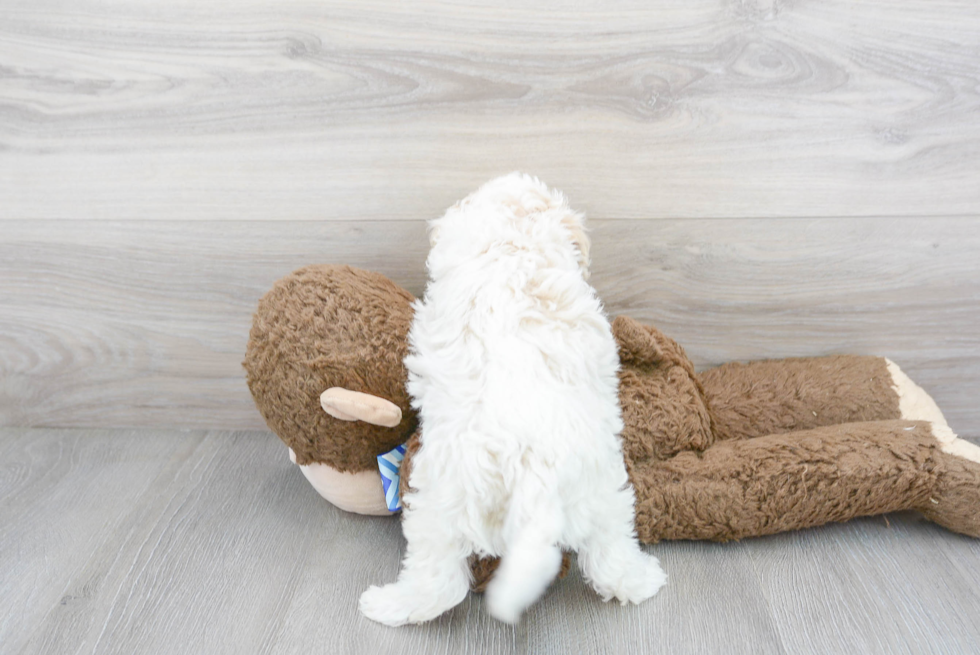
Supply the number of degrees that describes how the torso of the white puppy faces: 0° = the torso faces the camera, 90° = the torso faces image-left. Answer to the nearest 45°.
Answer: approximately 180°
